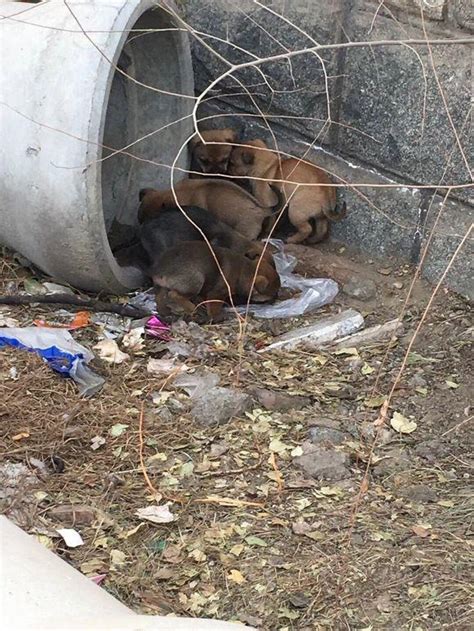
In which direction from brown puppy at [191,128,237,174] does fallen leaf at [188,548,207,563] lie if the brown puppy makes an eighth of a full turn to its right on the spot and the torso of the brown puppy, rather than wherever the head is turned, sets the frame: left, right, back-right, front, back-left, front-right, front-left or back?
front-left

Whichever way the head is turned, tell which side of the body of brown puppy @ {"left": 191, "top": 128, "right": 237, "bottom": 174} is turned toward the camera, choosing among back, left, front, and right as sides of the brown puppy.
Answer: front

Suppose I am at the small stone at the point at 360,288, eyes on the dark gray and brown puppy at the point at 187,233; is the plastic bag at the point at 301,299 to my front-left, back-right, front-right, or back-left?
front-left

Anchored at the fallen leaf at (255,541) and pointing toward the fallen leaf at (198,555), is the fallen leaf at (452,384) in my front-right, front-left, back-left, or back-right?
back-right

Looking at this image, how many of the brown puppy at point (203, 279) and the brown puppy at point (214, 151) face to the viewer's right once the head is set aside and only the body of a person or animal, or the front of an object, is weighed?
1

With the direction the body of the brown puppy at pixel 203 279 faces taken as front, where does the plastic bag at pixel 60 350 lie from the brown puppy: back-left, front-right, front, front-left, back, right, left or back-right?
back-right

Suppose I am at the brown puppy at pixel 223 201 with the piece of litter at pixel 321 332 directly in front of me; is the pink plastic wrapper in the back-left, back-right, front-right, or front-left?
front-right

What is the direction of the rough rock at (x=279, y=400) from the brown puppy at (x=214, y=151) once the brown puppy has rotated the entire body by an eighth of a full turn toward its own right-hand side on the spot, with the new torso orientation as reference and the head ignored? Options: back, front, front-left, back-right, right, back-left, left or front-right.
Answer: front-left

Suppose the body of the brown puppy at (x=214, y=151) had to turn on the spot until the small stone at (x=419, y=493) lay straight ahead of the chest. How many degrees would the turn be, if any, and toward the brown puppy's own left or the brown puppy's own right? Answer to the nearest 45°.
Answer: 0° — it already faces it

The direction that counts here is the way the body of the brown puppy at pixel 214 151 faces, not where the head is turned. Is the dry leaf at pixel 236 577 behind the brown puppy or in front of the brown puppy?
in front

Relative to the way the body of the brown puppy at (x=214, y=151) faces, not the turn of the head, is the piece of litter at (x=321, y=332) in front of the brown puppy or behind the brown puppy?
in front

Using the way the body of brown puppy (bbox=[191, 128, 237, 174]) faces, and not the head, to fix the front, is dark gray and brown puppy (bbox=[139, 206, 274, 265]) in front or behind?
in front

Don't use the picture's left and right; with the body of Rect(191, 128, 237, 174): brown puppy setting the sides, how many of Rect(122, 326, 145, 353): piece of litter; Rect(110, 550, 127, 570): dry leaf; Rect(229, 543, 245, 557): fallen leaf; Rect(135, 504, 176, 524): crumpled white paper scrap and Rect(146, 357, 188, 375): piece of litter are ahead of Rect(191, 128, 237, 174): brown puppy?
5

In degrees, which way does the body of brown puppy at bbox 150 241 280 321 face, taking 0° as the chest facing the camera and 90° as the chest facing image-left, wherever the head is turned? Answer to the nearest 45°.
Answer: approximately 270°

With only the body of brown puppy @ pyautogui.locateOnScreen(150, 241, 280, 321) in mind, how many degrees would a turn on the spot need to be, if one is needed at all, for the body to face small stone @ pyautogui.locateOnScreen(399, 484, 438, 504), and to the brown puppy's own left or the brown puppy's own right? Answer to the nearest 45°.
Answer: approximately 45° to the brown puppy's own right

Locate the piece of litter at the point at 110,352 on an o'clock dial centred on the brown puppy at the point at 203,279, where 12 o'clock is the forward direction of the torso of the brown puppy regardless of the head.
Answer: The piece of litter is roughly at 4 o'clock from the brown puppy.

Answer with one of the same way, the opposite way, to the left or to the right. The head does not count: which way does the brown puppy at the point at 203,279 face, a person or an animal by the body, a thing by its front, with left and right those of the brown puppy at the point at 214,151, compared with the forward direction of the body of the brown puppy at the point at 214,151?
to the left

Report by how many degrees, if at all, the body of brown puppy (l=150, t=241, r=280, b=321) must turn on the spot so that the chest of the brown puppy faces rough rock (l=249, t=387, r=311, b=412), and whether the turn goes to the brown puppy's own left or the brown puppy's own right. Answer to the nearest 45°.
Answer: approximately 90° to the brown puppy's own right

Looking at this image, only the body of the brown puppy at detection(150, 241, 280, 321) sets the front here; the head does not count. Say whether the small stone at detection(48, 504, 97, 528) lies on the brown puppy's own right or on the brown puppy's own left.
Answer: on the brown puppy's own right

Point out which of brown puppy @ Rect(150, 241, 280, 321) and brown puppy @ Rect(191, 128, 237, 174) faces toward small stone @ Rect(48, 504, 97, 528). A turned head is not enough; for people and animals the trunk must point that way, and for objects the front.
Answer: brown puppy @ Rect(191, 128, 237, 174)
